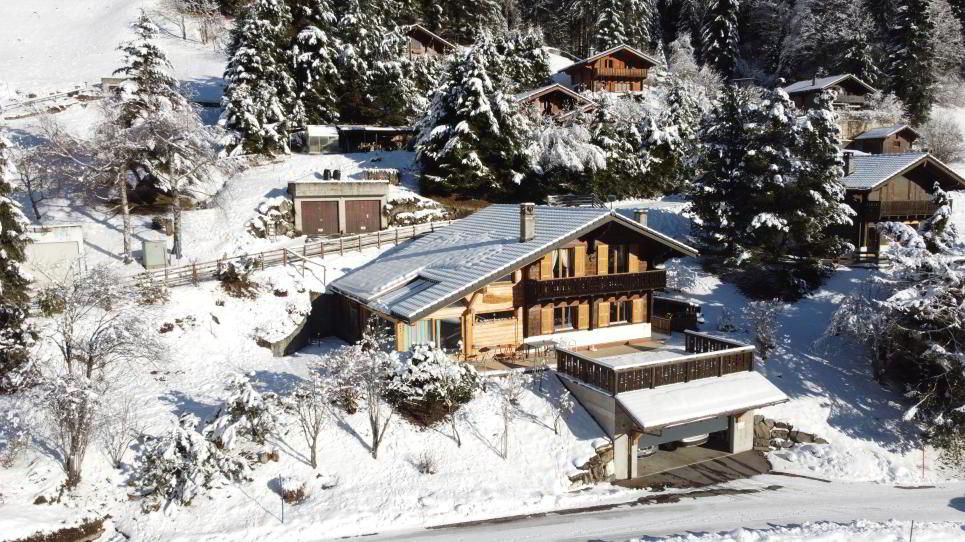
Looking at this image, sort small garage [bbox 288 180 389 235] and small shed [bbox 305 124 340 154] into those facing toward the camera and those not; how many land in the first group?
2

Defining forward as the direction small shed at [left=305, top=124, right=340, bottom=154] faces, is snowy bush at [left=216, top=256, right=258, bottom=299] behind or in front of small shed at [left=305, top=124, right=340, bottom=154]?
in front

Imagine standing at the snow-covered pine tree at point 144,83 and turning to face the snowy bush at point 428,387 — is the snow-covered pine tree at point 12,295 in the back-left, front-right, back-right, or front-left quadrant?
front-right

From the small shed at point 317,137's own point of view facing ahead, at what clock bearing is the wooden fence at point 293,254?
The wooden fence is roughly at 12 o'clock from the small shed.

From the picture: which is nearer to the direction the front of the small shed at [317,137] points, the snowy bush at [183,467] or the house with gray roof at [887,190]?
the snowy bush

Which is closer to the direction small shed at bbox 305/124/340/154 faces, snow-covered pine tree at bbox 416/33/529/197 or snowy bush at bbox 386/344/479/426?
the snowy bush

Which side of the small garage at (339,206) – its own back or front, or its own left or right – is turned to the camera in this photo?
front

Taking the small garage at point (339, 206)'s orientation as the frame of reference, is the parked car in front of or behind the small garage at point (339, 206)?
in front

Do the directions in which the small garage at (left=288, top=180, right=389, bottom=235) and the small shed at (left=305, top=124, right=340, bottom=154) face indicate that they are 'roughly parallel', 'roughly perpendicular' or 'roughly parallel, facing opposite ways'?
roughly parallel

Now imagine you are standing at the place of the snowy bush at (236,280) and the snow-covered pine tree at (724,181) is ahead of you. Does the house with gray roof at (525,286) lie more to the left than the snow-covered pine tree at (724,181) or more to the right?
right

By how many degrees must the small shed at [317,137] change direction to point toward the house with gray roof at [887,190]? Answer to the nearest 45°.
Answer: approximately 45° to its left

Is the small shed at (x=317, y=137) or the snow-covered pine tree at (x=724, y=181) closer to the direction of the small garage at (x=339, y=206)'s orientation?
the snow-covered pine tree

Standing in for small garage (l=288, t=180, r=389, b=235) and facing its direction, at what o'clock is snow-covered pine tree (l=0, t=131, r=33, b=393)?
The snow-covered pine tree is roughly at 1 o'clock from the small garage.
